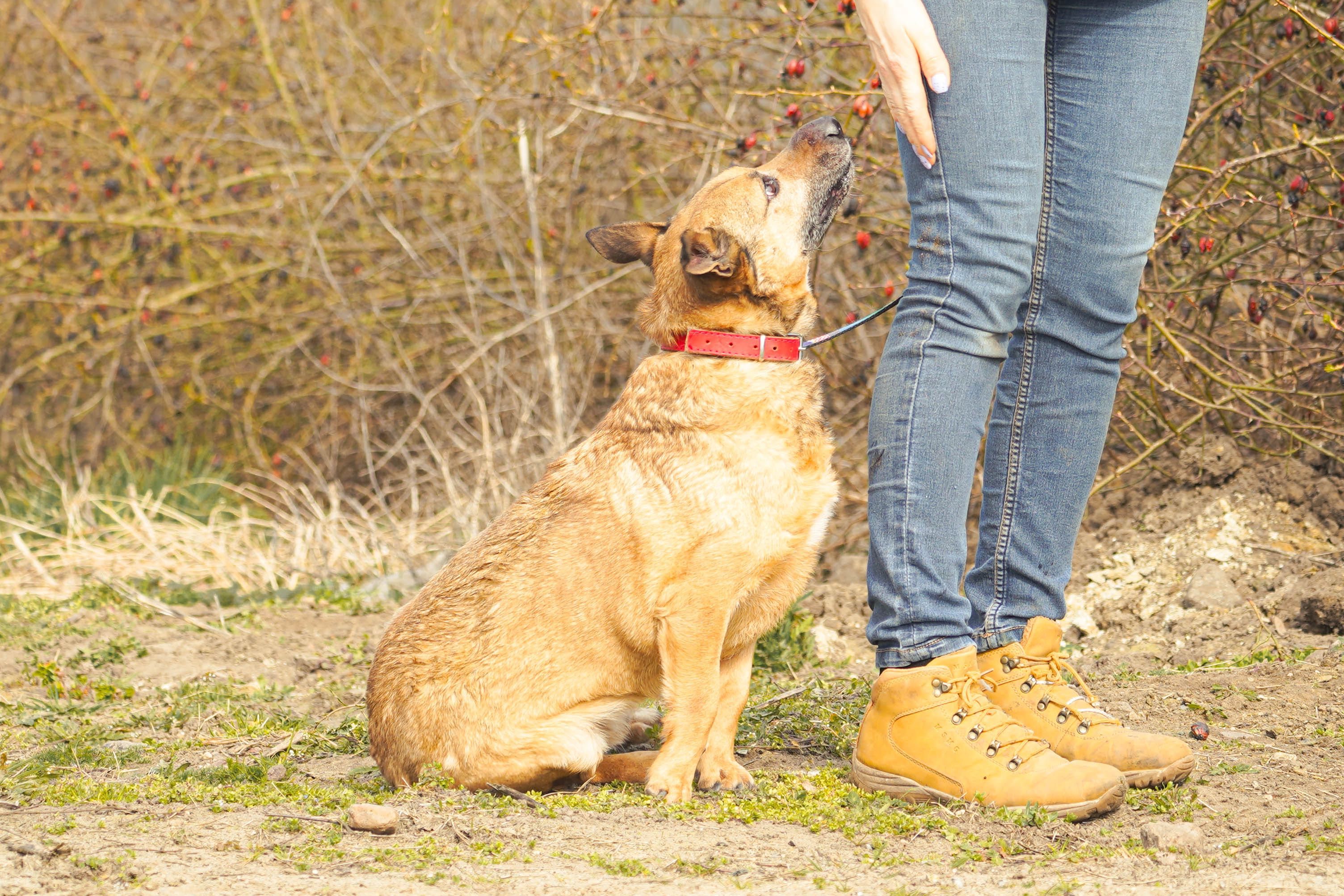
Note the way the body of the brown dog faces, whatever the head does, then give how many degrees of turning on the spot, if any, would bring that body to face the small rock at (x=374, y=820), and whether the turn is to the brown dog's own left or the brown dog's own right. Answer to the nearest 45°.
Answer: approximately 135° to the brown dog's own right

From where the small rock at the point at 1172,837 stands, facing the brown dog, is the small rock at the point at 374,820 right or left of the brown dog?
left

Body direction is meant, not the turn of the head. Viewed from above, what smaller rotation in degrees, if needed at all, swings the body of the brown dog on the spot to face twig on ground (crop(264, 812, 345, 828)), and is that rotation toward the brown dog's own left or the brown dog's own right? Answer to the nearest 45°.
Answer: approximately 135° to the brown dog's own right

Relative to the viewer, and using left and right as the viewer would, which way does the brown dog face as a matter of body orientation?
facing to the right of the viewer

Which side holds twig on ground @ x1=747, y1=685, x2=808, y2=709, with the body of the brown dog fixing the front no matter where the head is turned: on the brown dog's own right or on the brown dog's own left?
on the brown dog's own left

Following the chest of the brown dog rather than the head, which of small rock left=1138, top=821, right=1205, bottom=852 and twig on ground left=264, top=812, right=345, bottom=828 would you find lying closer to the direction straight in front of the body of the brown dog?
the small rock
